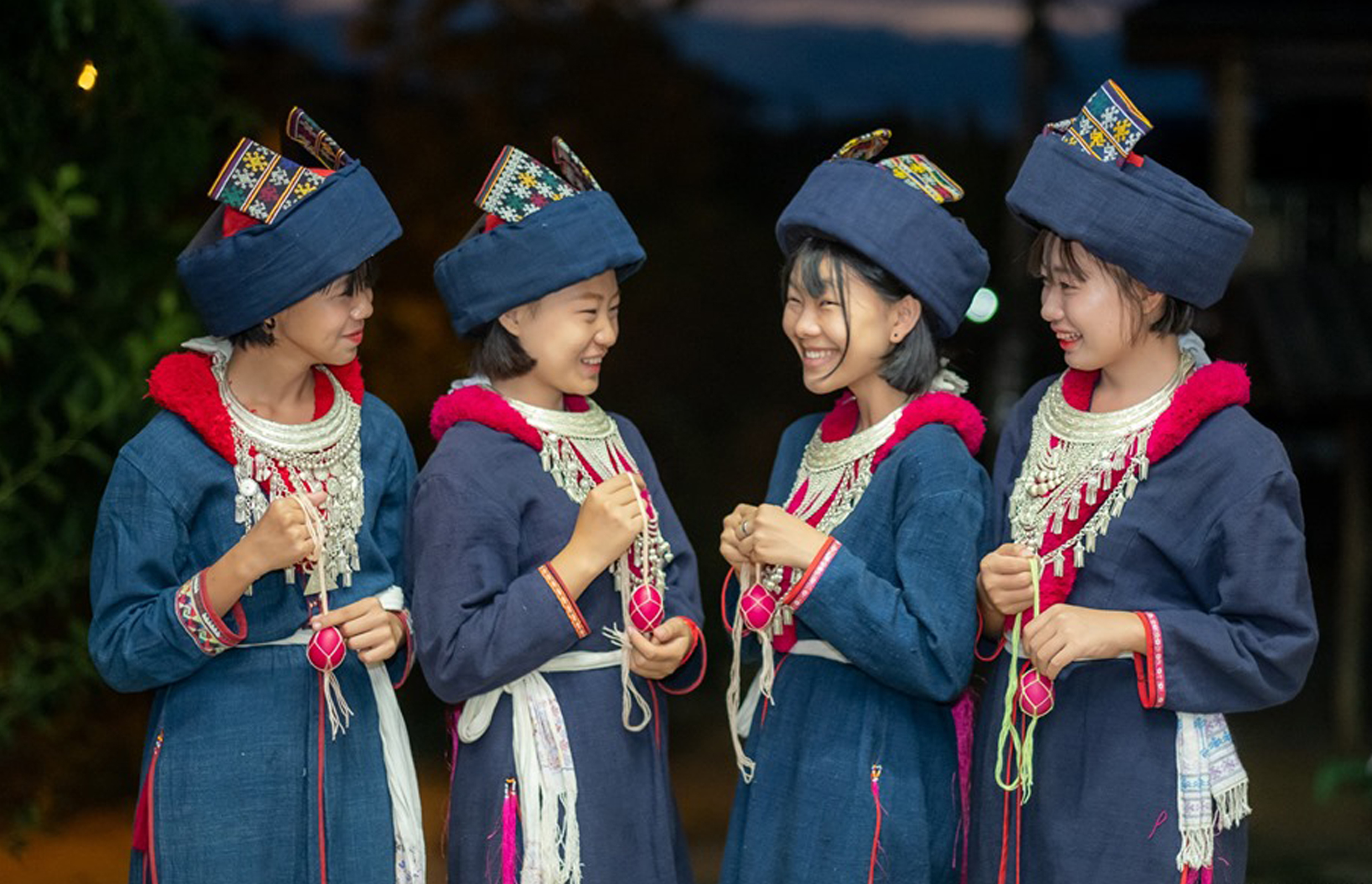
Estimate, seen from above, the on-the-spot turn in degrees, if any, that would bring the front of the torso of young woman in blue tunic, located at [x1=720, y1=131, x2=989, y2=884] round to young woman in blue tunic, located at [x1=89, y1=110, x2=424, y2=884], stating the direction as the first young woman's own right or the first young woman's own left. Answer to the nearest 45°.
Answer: approximately 45° to the first young woman's own right

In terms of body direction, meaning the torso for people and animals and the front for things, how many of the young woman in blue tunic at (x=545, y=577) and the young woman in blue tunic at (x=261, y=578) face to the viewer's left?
0

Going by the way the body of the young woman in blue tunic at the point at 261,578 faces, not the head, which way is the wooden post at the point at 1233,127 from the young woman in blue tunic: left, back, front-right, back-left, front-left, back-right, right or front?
left

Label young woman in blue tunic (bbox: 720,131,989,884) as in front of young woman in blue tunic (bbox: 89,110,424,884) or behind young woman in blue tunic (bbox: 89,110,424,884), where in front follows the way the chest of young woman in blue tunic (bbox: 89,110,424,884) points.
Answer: in front

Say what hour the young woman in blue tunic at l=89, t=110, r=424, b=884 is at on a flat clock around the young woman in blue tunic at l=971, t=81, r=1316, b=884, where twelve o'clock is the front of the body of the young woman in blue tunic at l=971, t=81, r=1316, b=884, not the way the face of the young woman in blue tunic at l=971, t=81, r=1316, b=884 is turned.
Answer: the young woman in blue tunic at l=89, t=110, r=424, b=884 is roughly at 1 o'clock from the young woman in blue tunic at l=971, t=81, r=1316, b=884.

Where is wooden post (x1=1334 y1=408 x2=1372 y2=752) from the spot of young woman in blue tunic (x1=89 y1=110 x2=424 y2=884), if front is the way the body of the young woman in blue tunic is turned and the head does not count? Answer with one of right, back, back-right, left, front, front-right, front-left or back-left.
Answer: left

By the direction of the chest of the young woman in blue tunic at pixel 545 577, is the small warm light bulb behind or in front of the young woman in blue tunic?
behind

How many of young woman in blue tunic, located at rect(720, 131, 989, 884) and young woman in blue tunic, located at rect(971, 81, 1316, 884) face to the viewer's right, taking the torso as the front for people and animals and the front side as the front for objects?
0

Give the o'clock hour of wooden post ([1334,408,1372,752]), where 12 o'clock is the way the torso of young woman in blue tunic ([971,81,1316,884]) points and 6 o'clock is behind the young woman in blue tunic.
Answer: The wooden post is roughly at 5 o'clock from the young woman in blue tunic.

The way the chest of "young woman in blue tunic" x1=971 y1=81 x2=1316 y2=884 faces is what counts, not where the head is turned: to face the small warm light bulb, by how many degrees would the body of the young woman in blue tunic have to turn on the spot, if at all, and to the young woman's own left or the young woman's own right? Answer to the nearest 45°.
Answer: approximately 45° to the young woman's own right

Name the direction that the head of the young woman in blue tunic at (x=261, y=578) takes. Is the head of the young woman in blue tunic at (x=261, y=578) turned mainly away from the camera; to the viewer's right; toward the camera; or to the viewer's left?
to the viewer's right
